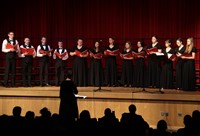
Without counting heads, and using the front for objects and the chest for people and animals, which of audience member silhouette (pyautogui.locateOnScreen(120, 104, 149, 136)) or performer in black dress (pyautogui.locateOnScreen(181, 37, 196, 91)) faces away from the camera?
the audience member silhouette

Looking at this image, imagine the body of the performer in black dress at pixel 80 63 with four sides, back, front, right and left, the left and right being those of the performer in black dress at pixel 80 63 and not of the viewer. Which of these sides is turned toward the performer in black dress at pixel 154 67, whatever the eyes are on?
left

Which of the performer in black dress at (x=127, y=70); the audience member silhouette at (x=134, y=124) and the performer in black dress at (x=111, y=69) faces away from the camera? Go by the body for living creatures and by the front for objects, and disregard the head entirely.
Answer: the audience member silhouette

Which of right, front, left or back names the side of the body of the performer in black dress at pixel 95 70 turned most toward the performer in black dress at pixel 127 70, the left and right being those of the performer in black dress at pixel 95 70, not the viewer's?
left

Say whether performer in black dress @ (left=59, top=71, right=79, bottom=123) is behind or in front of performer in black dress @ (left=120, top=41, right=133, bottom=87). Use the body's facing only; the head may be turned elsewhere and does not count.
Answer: in front

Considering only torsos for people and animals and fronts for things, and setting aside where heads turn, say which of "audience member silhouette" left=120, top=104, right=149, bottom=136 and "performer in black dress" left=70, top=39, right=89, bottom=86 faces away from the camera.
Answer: the audience member silhouette

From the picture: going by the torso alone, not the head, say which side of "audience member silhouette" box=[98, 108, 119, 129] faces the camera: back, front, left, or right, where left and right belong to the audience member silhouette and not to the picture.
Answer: back

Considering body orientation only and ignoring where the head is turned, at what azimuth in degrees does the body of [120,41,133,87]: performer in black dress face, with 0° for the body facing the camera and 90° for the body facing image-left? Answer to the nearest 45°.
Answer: approximately 45°

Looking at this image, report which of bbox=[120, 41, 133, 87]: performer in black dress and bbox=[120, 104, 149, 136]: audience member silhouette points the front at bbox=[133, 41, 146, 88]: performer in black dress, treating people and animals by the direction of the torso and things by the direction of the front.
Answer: the audience member silhouette

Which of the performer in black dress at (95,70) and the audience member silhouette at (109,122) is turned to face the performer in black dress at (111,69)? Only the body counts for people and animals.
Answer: the audience member silhouette
